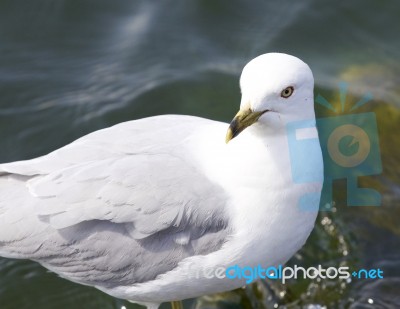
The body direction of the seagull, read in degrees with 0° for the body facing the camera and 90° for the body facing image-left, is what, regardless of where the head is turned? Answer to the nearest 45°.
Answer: approximately 270°
